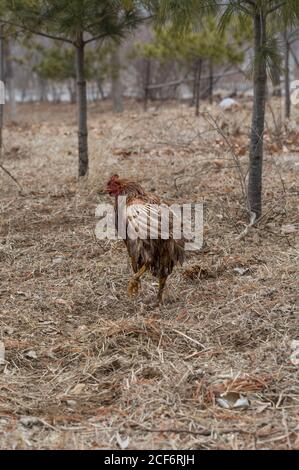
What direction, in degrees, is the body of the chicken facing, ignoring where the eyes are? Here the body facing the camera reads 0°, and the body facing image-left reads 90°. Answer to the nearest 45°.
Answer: approximately 90°

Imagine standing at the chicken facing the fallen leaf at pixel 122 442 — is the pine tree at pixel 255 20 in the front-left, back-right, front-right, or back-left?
back-left

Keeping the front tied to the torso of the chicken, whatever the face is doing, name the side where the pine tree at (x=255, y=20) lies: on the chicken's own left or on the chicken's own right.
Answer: on the chicken's own right

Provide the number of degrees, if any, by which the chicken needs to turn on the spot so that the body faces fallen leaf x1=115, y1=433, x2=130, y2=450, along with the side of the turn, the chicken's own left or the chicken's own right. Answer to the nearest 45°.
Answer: approximately 90° to the chicken's own left
